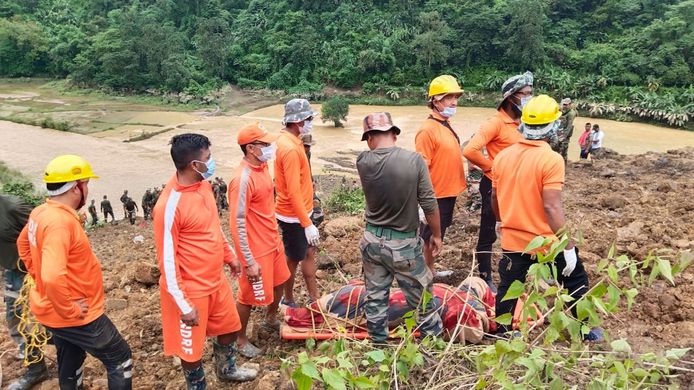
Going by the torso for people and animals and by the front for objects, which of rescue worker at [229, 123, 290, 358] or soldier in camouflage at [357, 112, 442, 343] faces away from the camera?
the soldier in camouflage

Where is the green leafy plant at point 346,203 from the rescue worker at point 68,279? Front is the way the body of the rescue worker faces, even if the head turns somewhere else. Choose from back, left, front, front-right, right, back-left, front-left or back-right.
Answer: front

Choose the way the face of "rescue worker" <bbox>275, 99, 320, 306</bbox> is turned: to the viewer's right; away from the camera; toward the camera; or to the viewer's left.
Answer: to the viewer's right

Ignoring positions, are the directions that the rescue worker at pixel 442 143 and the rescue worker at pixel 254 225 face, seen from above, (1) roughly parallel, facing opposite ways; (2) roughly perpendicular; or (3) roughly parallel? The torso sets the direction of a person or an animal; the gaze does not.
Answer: roughly parallel

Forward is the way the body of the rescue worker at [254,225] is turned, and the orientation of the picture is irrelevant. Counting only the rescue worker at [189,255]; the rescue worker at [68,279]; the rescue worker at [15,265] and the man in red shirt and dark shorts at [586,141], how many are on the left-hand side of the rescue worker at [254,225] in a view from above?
1

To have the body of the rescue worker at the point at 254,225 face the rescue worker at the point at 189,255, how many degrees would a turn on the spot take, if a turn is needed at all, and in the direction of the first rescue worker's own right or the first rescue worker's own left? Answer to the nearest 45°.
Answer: approximately 90° to the first rescue worker's own right

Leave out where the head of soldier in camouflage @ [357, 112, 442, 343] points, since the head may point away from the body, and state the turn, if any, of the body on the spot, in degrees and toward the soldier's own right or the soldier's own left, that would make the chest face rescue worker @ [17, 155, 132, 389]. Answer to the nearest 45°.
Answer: approximately 90° to the soldier's own left

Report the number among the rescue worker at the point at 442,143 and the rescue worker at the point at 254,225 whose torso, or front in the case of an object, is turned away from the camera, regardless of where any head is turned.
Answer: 0

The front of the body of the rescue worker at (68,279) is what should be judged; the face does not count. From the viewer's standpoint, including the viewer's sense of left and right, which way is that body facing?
facing away from the viewer and to the right of the viewer

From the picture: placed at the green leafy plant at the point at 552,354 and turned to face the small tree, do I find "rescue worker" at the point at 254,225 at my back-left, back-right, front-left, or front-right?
front-left

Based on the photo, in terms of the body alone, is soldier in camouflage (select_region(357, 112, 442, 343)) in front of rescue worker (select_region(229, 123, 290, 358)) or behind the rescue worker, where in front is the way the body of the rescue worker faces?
in front

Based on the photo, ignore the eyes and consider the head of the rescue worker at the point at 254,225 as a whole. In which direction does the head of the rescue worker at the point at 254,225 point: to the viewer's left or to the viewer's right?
to the viewer's right

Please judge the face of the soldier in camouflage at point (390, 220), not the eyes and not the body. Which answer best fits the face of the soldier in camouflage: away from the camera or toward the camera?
away from the camera

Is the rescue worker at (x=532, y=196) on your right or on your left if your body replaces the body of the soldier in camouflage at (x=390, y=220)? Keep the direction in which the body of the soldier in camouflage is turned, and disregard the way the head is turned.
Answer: on your right

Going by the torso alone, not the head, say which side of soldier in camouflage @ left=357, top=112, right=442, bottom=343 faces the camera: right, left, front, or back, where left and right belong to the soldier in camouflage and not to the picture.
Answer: back

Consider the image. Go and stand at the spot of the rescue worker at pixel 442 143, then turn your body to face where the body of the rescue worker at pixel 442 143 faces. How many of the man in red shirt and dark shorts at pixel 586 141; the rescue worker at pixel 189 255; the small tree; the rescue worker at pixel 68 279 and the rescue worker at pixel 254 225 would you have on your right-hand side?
3

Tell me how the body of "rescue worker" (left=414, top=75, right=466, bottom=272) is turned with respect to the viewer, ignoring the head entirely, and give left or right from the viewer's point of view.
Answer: facing the viewer and to the right of the viewer

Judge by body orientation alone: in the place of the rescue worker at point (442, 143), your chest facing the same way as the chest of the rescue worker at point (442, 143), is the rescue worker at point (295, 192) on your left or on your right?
on your right

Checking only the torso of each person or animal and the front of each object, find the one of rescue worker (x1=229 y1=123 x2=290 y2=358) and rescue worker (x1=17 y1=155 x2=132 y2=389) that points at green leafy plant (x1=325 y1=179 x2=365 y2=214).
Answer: rescue worker (x1=17 y1=155 x2=132 y2=389)

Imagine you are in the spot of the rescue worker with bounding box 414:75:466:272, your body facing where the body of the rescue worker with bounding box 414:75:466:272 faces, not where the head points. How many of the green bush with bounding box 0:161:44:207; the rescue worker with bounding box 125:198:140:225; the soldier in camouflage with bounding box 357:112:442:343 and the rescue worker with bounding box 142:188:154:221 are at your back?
3
